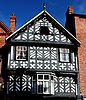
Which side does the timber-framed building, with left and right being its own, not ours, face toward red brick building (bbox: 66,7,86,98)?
left

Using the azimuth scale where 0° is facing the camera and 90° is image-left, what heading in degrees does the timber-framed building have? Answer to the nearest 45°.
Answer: approximately 0°
